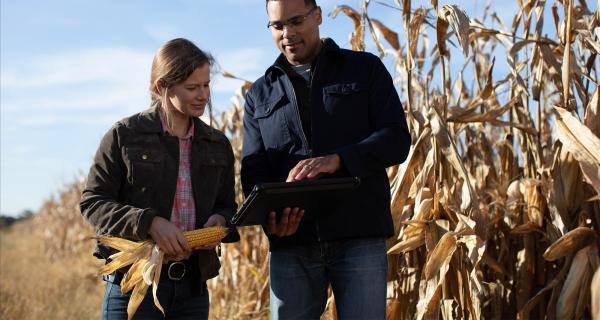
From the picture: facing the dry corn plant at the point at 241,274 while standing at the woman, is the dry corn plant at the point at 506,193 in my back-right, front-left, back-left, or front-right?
front-right

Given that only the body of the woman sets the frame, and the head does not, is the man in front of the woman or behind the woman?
in front

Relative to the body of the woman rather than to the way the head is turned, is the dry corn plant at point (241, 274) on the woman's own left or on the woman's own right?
on the woman's own left

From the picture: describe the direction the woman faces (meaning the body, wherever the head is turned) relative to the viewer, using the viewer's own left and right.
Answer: facing the viewer and to the right of the viewer

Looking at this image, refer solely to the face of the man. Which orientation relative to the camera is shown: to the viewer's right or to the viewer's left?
to the viewer's left

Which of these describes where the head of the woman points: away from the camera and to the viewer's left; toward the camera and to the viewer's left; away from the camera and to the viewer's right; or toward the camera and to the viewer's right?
toward the camera and to the viewer's right

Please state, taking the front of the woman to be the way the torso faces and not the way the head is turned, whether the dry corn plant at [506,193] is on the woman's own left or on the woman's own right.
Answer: on the woman's own left

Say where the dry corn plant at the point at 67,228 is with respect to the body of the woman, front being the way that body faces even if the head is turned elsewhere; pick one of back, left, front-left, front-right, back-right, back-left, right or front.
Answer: back-left

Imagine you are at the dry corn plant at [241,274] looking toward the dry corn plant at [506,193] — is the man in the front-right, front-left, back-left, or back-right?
front-right
